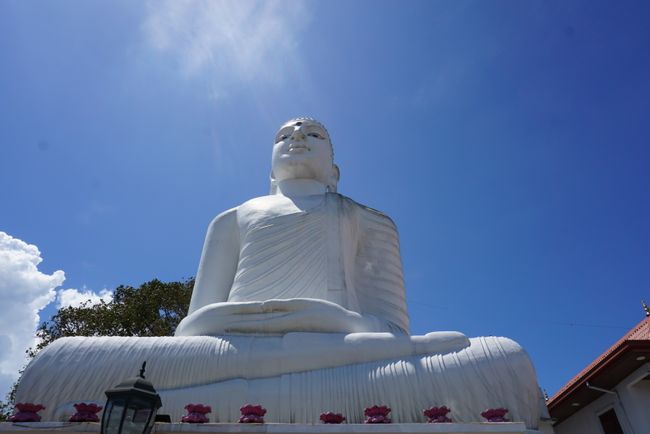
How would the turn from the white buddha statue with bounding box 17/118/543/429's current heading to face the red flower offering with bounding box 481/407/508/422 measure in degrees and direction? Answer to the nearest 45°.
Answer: approximately 45° to its left

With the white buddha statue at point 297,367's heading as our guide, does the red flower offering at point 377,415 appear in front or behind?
in front

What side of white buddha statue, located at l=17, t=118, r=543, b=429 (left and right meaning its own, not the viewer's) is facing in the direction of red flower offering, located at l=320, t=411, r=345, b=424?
front

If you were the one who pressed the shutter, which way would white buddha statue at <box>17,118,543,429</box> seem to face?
facing the viewer

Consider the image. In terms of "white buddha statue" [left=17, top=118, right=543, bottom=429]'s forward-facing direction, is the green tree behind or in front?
behind

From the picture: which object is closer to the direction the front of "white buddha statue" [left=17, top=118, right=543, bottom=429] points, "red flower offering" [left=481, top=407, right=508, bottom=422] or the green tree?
the red flower offering

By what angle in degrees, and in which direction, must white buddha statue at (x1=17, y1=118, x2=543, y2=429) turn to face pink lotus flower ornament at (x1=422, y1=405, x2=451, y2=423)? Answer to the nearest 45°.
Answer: approximately 45° to its left

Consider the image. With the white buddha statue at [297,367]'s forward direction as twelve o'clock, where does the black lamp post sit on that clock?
The black lamp post is roughly at 1 o'clock from the white buddha statue.
